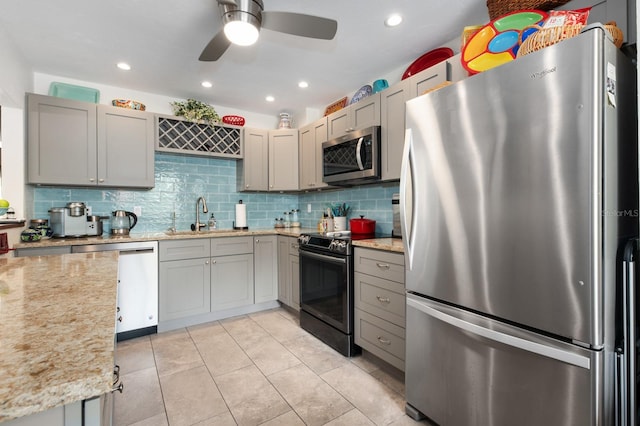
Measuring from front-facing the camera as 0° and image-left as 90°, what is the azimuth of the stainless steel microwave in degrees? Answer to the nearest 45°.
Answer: approximately 45°

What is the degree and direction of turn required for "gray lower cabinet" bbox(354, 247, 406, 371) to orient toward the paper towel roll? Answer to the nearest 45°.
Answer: approximately 90° to its right

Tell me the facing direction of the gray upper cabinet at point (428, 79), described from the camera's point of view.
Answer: facing the viewer and to the left of the viewer

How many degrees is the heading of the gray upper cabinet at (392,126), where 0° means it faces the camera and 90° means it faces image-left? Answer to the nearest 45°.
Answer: approximately 45°

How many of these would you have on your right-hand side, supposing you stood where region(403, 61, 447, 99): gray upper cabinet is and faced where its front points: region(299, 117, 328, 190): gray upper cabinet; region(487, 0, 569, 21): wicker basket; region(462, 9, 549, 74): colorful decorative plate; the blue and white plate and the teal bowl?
3

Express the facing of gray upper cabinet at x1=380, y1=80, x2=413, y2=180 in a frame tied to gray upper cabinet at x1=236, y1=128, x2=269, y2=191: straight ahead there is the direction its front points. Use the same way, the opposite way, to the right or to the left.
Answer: to the right

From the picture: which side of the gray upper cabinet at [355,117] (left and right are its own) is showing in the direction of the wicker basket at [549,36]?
left

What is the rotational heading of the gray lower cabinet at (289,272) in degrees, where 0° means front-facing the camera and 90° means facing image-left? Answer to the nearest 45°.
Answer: approximately 45°

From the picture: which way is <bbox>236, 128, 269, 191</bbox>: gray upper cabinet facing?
toward the camera
